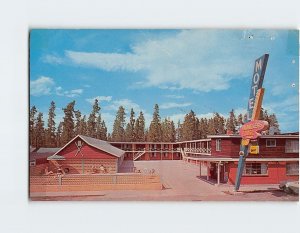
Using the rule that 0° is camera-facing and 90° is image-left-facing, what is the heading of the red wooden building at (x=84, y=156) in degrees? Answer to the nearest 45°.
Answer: approximately 0°

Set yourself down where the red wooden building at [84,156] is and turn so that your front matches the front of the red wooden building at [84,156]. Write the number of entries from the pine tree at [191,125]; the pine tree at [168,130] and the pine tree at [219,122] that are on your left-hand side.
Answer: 3
